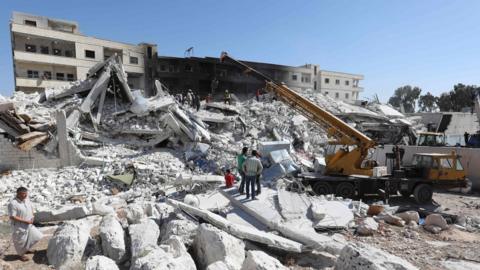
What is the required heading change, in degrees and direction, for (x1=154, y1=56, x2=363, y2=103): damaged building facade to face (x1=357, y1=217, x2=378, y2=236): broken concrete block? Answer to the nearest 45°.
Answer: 0° — it already faces it

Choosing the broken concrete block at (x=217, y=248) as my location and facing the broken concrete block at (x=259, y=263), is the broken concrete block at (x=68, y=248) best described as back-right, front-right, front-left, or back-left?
back-right

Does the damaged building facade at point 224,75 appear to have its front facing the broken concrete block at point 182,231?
yes

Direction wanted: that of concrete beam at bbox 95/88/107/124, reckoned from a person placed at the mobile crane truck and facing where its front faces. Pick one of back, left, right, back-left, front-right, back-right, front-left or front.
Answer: back

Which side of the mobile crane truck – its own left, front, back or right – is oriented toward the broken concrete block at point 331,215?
right

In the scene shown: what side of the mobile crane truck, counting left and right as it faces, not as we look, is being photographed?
right

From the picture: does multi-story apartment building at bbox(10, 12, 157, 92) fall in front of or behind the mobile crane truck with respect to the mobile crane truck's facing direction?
behind

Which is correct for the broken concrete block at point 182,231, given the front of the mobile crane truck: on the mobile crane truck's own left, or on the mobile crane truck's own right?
on the mobile crane truck's own right

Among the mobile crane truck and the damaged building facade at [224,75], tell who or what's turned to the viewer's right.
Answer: the mobile crane truck

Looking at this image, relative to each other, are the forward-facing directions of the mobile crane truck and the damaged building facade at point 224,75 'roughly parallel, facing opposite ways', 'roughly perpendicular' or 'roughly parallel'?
roughly perpendicular

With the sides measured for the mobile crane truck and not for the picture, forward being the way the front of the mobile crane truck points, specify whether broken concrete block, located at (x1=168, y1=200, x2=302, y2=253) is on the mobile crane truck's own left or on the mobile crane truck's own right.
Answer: on the mobile crane truck's own right

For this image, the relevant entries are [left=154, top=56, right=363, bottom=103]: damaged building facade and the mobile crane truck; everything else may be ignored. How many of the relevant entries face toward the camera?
1

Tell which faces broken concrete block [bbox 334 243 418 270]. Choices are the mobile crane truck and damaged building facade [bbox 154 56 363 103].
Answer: the damaged building facade

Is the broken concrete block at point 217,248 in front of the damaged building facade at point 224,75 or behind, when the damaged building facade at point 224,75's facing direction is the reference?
in front

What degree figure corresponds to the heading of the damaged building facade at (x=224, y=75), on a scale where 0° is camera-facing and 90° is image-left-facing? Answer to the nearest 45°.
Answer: approximately 0°
